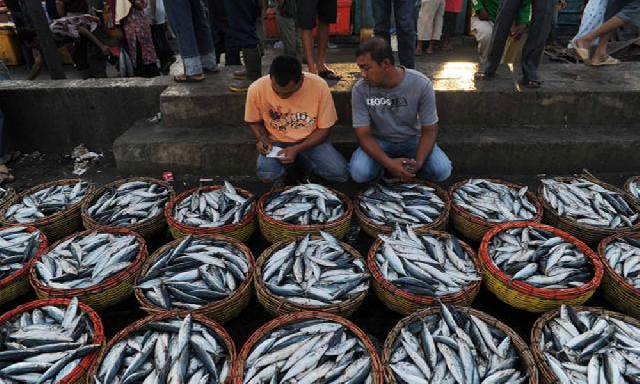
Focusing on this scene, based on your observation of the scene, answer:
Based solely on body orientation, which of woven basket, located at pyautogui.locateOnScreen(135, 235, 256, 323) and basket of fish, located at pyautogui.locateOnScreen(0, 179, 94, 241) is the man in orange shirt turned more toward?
the woven basket

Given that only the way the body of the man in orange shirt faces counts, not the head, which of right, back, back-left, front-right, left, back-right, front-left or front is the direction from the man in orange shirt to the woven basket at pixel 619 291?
front-left

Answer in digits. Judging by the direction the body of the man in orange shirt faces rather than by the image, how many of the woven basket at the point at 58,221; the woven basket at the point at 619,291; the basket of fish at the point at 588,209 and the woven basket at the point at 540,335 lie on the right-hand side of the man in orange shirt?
1

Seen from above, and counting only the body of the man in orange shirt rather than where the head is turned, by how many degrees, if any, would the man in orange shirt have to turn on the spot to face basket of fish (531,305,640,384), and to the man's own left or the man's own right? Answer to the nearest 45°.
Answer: approximately 45° to the man's own left

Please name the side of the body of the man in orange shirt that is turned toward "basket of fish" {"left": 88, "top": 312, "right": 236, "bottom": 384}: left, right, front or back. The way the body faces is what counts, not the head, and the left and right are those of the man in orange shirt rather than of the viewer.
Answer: front

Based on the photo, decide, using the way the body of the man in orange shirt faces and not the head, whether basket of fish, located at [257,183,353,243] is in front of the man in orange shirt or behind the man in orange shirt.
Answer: in front

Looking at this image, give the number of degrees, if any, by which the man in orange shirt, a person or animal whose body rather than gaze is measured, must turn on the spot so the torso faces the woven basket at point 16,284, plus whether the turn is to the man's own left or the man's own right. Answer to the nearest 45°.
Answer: approximately 45° to the man's own right

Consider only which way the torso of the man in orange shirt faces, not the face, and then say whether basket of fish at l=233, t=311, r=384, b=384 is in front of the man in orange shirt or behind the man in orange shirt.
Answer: in front

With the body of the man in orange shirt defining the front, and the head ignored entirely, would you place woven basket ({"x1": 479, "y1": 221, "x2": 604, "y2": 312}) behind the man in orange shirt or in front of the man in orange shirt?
in front

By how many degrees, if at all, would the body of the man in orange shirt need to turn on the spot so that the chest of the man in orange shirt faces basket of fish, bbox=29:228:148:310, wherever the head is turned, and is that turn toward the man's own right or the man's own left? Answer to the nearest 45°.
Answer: approximately 45° to the man's own right

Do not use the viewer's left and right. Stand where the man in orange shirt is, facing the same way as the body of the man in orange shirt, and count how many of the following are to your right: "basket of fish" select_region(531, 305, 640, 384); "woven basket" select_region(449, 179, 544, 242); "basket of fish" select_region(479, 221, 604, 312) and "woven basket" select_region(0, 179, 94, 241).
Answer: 1

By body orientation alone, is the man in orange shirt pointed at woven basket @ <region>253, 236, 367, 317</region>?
yes

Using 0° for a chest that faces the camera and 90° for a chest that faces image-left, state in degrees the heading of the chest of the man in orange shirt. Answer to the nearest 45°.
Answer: approximately 0°

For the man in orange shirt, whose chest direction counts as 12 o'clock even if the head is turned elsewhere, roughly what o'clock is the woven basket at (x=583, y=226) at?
The woven basket is roughly at 10 o'clock from the man in orange shirt.
